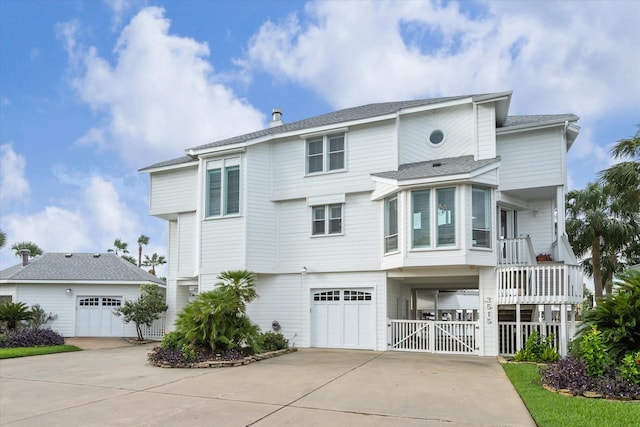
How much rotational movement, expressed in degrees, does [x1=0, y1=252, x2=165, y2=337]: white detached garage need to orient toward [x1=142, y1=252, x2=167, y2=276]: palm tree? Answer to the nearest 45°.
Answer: approximately 180°

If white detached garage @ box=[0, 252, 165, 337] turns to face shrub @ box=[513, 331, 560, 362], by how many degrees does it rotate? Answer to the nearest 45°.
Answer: approximately 45° to its left

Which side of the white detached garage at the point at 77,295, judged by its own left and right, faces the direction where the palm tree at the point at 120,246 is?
back

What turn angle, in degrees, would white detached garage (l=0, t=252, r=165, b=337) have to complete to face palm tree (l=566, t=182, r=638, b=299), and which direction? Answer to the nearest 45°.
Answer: approximately 45° to its left

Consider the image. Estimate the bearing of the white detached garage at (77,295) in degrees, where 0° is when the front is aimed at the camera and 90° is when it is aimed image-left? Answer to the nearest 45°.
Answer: approximately 0°

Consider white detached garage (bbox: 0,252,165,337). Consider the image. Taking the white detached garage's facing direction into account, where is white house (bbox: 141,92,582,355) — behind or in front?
in front
